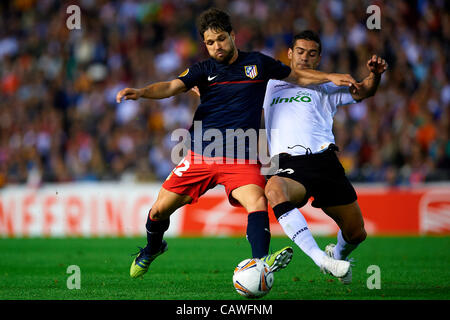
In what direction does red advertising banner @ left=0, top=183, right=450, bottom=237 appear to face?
toward the camera

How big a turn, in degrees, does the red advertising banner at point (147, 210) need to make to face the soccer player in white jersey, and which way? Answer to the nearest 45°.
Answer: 0° — it already faces them
